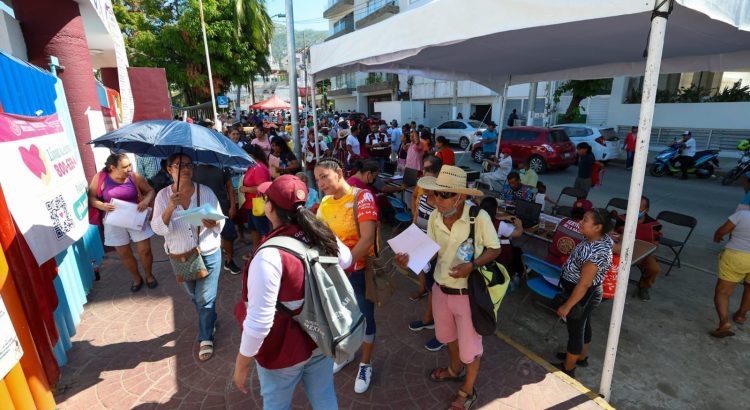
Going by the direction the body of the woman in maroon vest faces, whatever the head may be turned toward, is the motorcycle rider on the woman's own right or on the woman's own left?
on the woman's own right

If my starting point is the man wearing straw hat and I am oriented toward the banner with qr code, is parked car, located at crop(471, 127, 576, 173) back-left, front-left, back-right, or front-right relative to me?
back-right

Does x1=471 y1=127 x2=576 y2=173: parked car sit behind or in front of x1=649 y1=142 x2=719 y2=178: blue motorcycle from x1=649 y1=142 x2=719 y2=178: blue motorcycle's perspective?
in front

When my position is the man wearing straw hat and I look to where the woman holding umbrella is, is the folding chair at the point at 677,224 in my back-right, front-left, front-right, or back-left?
back-right

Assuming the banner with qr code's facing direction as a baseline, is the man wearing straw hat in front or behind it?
in front

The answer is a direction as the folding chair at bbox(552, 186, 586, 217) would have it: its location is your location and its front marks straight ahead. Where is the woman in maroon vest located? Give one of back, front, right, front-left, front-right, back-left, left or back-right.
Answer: front-left

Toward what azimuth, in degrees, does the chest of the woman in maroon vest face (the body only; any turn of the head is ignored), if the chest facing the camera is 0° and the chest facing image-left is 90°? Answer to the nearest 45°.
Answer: approximately 135°

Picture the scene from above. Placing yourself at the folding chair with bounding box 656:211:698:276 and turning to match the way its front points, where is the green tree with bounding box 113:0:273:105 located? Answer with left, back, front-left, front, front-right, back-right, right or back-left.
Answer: front-right

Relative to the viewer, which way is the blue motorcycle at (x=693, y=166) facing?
to the viewer's left

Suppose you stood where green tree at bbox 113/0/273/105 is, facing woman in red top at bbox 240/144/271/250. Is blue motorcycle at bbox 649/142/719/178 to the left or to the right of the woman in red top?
left

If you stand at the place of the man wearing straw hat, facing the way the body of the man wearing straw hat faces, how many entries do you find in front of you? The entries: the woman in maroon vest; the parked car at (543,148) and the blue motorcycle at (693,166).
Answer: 1

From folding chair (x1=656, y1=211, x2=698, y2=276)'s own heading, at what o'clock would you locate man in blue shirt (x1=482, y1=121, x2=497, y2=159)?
The man in blue shirt is roughly at 3 o'clock from the folding chair.

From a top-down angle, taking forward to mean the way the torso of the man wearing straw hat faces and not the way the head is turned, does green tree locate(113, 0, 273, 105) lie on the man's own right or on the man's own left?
on the man's own right

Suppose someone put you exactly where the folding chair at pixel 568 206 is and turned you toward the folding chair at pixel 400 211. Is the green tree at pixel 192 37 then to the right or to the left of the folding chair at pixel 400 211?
right

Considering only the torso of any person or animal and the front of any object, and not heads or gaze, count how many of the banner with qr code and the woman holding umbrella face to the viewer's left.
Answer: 0
